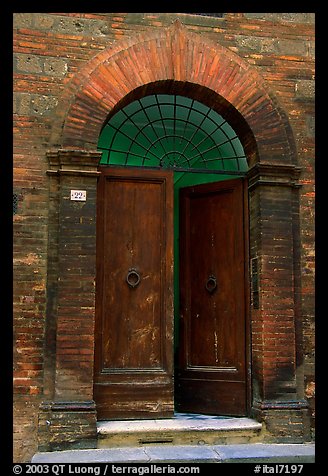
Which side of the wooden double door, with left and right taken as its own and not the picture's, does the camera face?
front
